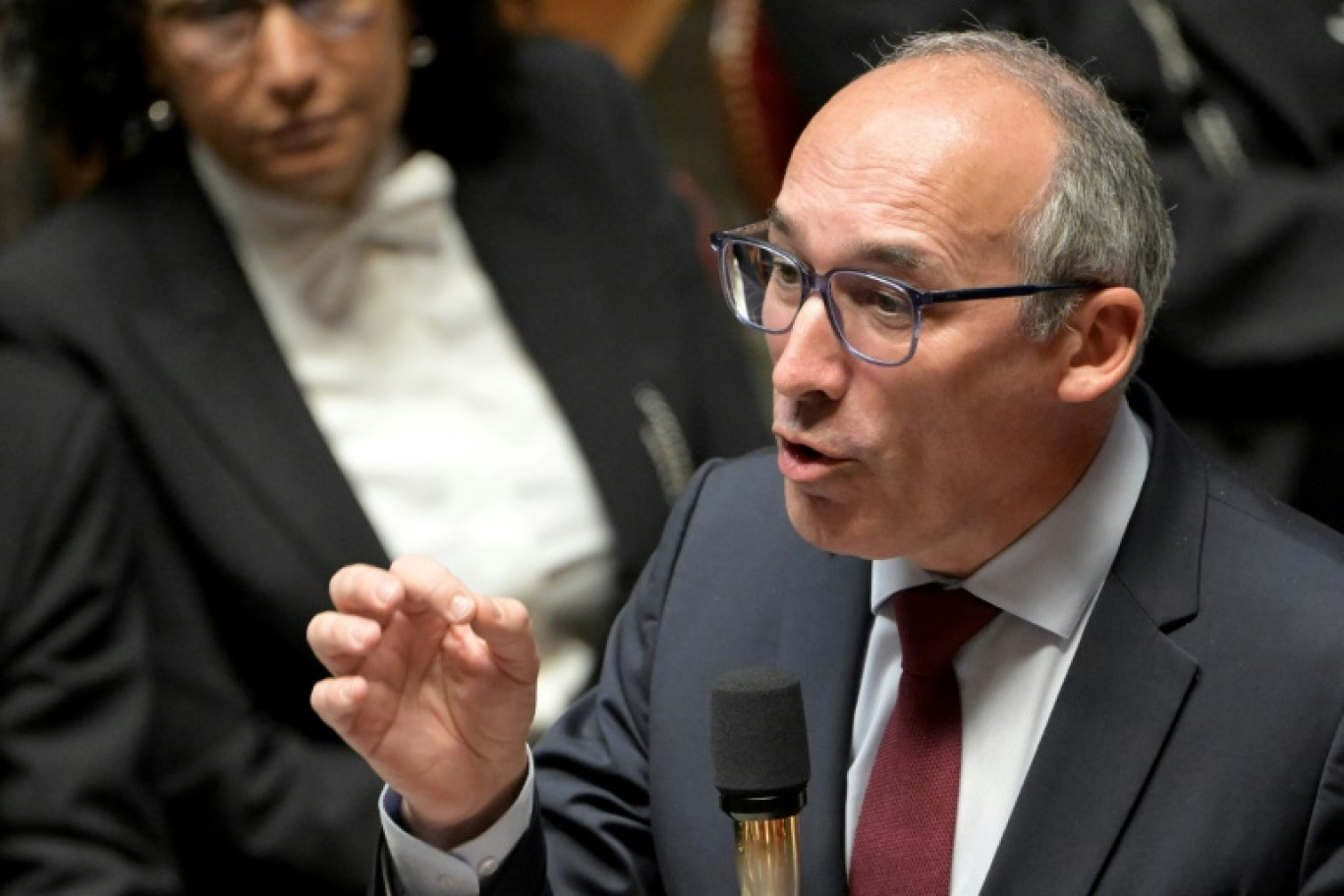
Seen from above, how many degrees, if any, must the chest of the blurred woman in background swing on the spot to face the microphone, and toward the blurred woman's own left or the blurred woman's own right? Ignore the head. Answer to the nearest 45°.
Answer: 0° — they already face it

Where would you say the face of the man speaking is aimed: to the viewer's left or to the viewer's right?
to the viewer's left

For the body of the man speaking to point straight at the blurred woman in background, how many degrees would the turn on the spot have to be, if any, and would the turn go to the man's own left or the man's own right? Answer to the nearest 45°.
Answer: approximately 90° to the man's own right

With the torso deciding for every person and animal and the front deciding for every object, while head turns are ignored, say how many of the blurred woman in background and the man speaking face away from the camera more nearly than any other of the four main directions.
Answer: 0

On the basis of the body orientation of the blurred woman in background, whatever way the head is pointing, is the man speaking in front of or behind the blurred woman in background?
in front

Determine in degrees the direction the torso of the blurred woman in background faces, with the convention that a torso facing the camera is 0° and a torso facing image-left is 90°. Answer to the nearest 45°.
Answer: approximately 0°

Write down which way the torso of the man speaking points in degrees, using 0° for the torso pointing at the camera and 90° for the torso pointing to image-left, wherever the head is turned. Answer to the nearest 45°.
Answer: approximately 45°
